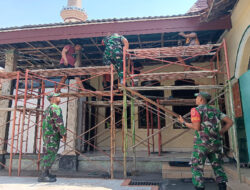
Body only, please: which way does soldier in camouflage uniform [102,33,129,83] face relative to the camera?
away from the camera

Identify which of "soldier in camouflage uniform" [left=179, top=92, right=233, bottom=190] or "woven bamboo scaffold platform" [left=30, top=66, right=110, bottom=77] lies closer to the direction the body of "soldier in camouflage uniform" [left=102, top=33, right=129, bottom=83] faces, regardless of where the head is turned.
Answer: the woven bamboo scaffold platform

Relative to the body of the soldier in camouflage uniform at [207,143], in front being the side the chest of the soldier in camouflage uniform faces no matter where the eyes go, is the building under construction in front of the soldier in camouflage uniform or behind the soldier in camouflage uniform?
in front

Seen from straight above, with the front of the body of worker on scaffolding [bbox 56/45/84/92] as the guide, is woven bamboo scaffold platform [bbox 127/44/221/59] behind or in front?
in front

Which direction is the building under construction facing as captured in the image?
toward the camera

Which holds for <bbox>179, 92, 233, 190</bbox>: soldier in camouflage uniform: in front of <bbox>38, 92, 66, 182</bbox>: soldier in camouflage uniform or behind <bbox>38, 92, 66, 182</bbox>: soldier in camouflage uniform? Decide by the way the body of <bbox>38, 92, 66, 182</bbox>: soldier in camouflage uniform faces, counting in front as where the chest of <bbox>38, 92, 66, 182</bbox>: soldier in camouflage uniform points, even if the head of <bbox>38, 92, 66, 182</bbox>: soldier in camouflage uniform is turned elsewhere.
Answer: in front

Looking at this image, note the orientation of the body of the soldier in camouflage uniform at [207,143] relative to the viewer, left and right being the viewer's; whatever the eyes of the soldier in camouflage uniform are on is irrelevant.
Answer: facing away from the viewer and to the left of the viewer
